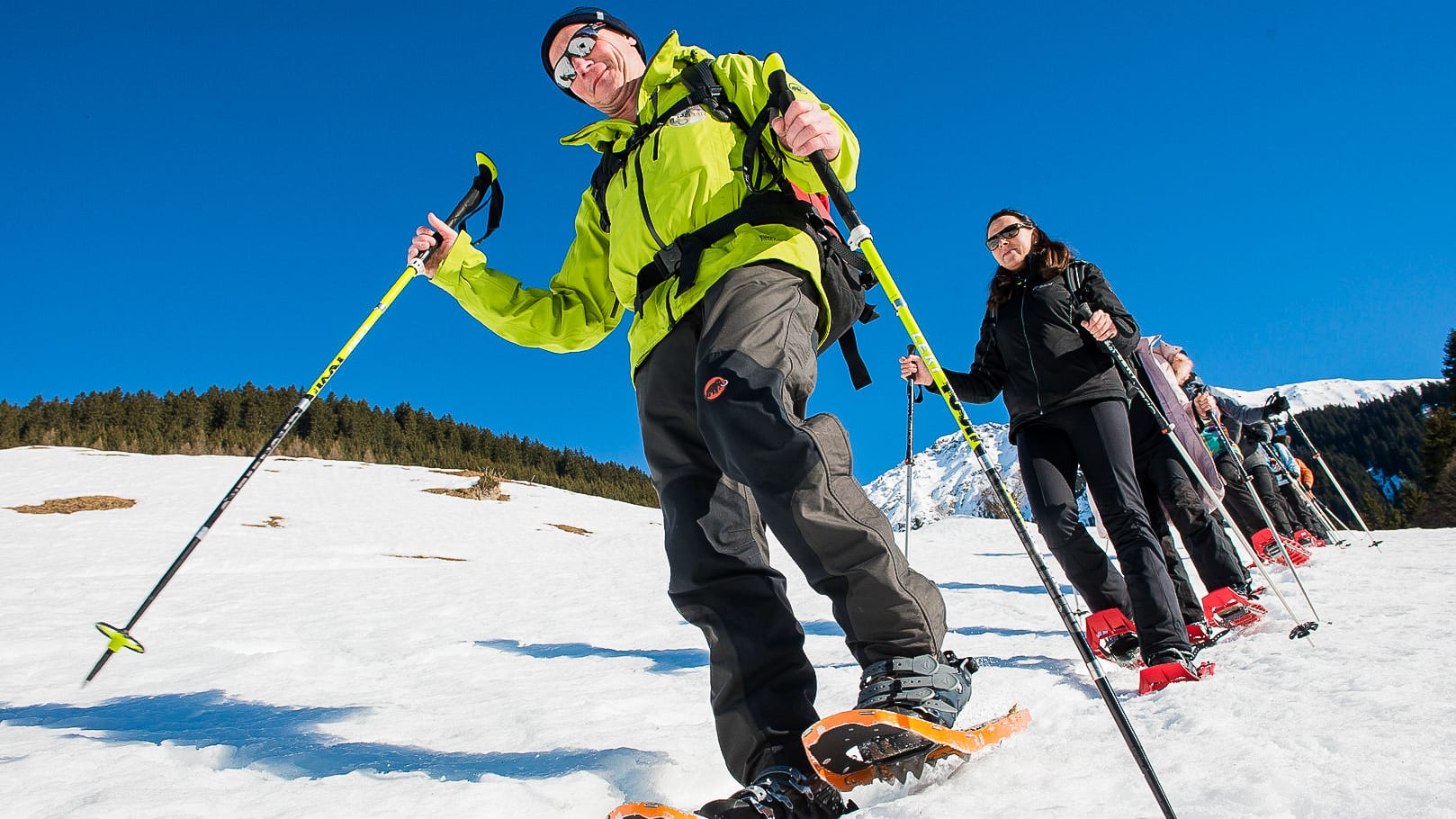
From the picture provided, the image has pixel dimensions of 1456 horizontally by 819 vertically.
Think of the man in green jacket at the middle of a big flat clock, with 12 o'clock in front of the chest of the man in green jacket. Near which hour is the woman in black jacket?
The woman in black jacket is roughly at 6 o'clock from the man in green jacket.

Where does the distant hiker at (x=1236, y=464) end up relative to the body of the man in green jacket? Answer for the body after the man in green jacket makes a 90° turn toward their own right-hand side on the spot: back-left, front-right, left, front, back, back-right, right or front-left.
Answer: right

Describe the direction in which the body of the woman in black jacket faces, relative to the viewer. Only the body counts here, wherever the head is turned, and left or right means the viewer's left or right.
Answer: facing the viewer and to the left of the viewer

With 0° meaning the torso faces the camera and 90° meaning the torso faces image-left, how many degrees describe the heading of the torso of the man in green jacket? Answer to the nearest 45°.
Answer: approximately 45°

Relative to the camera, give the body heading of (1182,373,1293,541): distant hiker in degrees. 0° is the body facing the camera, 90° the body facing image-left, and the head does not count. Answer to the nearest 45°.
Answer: approximately 45°

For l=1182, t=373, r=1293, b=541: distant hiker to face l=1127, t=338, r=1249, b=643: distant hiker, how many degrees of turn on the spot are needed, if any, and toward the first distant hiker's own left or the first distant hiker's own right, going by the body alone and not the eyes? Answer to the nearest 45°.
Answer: approximately 45° to the first distant hiker's own left

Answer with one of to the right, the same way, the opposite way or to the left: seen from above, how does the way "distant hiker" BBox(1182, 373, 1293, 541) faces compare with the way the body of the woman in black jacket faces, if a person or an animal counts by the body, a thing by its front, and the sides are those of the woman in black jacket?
the same way

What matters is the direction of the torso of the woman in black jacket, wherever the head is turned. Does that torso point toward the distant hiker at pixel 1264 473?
no

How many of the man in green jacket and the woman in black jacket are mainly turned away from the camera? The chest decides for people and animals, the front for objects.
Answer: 0

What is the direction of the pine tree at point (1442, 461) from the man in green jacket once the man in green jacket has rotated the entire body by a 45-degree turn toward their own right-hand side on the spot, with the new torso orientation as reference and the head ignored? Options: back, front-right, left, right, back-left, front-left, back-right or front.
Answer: back-right

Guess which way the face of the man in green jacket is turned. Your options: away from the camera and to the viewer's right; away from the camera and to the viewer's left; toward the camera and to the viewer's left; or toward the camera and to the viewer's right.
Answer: toward the camera and to the viewer's left

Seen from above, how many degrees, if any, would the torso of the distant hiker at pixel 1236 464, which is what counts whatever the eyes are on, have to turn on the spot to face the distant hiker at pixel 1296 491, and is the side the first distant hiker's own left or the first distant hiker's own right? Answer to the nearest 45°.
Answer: approximately 135° to the first distant hiker's own right

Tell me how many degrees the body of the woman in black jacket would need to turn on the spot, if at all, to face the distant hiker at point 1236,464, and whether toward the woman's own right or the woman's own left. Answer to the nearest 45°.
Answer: approximately 135° to the woman's own right

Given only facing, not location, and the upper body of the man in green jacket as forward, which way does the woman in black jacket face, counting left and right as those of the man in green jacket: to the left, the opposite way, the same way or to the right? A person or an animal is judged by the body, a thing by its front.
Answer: the same way

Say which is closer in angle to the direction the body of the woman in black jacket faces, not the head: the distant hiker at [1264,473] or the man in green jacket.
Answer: the man in green jacket

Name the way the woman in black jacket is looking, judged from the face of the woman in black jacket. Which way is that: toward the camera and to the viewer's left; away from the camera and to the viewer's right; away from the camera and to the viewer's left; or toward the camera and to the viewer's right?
toward the camera and to the viewer's left

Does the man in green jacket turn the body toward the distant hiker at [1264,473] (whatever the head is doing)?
no
